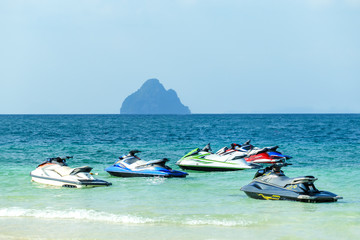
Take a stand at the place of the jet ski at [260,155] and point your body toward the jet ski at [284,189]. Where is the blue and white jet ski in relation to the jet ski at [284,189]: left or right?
right

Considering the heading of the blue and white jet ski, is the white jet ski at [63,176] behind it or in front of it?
in front

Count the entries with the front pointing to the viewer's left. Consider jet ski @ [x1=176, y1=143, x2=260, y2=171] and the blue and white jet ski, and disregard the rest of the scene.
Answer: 2

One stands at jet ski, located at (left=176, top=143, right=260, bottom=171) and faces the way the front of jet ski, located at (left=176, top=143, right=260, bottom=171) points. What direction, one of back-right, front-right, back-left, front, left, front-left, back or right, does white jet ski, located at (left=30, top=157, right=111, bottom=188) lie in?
front-left

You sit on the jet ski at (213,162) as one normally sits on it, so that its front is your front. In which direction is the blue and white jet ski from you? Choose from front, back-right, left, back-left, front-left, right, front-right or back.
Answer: front-left

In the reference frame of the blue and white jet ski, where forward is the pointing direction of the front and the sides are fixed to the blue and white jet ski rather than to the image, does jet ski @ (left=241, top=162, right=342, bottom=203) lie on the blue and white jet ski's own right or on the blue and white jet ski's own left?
on the blue and white jet ski's own left

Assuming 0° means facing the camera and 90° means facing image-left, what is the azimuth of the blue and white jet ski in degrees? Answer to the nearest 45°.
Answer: approximately 90°

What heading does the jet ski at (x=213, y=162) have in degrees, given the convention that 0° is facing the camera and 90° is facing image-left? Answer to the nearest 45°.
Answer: approximately 90°

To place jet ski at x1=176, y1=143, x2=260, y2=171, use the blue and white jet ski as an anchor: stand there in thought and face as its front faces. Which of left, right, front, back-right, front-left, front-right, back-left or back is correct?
back-right

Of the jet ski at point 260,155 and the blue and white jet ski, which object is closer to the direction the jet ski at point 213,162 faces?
the blue and white jet ski

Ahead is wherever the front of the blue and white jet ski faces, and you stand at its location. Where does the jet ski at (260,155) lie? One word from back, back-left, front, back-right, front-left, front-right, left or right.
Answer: back-right
